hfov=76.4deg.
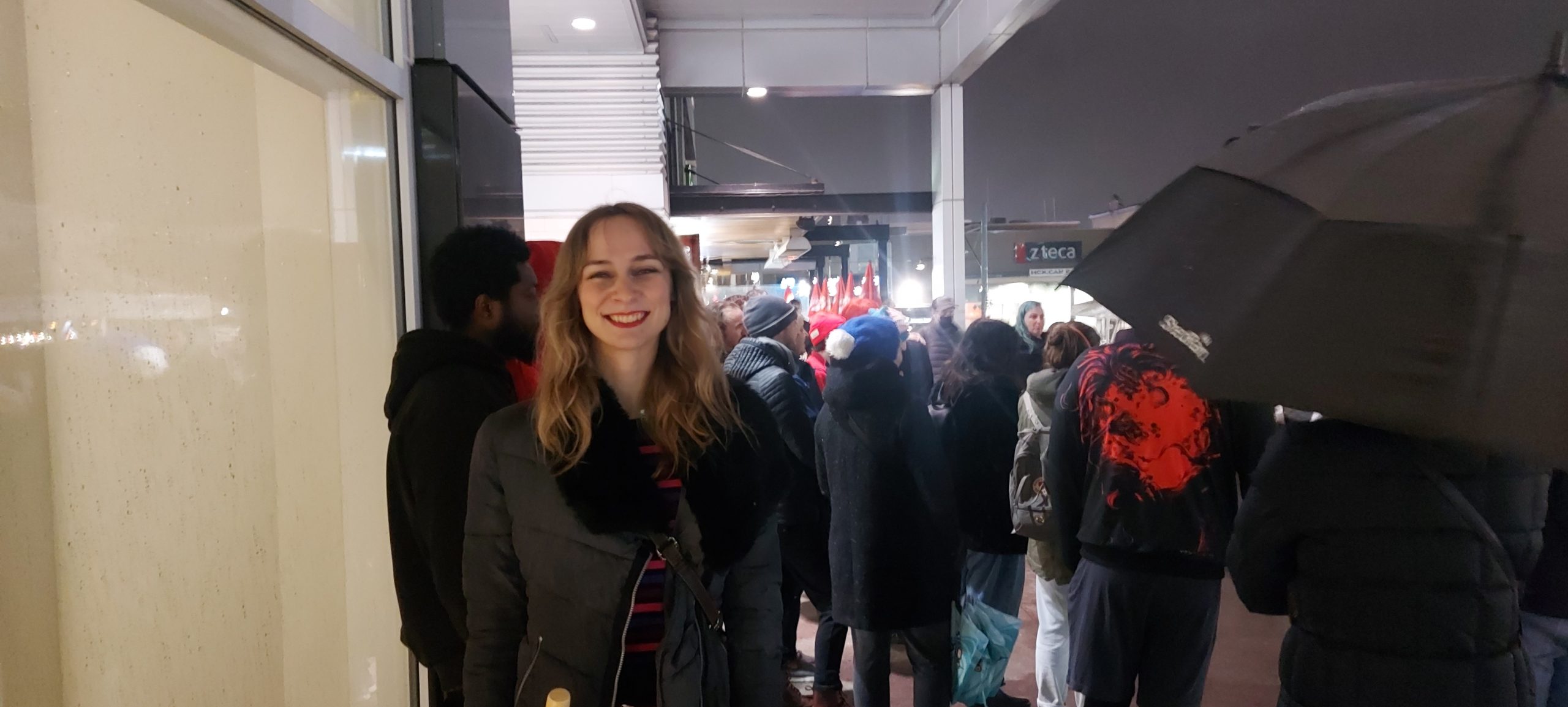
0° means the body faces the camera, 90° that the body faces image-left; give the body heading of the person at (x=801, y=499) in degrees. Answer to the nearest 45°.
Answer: approximately 225°

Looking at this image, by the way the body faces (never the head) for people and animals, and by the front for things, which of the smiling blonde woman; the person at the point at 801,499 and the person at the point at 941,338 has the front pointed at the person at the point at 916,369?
the person at the point at 801,499

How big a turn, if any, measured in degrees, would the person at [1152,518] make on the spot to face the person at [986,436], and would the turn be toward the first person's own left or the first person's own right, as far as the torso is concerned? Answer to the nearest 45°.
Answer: approximately 45° to the first person's own left

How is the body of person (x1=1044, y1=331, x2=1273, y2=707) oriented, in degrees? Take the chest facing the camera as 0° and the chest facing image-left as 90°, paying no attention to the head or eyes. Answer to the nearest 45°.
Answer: approximately 180°

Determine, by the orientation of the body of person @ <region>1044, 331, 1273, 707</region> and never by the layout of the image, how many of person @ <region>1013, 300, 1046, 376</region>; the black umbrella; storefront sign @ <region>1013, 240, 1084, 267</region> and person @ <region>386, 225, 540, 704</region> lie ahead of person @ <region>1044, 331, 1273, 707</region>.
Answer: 2

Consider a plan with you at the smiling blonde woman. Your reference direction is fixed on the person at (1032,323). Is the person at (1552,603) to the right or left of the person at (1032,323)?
right

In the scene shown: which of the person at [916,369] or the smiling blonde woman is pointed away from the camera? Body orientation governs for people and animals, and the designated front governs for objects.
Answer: the person

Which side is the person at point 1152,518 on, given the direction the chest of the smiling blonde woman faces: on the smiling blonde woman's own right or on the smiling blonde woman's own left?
on the smiling blonde woman's own left

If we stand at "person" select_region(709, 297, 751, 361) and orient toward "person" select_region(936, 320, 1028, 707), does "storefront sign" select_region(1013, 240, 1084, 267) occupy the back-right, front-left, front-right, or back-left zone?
back-left

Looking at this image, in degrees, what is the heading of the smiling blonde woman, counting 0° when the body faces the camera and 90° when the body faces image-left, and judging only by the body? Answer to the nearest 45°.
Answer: approximately 0°
